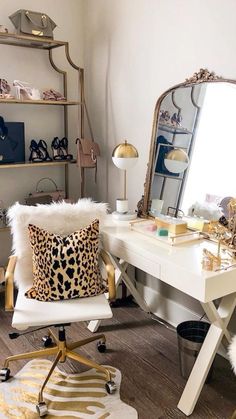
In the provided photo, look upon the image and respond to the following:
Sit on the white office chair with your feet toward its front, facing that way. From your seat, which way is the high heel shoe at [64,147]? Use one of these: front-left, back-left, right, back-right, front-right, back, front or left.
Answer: back

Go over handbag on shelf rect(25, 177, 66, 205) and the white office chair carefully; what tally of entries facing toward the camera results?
2

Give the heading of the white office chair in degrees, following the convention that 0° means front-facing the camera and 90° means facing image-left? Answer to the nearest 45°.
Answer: approximately 0°

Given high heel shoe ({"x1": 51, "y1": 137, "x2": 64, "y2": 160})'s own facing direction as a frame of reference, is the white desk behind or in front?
in front

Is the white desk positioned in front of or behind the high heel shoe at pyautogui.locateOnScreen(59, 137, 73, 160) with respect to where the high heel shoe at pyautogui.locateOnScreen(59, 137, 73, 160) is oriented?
in front

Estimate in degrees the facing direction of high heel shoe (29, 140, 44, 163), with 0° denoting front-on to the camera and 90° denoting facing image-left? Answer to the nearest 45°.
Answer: approximately 315°

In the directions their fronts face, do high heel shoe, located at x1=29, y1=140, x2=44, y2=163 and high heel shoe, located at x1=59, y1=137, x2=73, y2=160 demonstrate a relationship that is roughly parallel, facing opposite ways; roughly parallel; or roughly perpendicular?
roughly parallel

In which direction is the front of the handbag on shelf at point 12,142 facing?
toward the camera

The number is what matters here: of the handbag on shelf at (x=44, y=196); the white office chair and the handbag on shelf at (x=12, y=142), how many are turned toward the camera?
3

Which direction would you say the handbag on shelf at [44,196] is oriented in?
toward the camera

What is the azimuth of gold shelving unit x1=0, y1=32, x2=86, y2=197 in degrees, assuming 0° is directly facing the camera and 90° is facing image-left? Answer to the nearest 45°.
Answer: approximately 315°

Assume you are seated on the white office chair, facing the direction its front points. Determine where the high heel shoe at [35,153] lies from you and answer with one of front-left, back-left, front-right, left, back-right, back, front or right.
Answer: back
